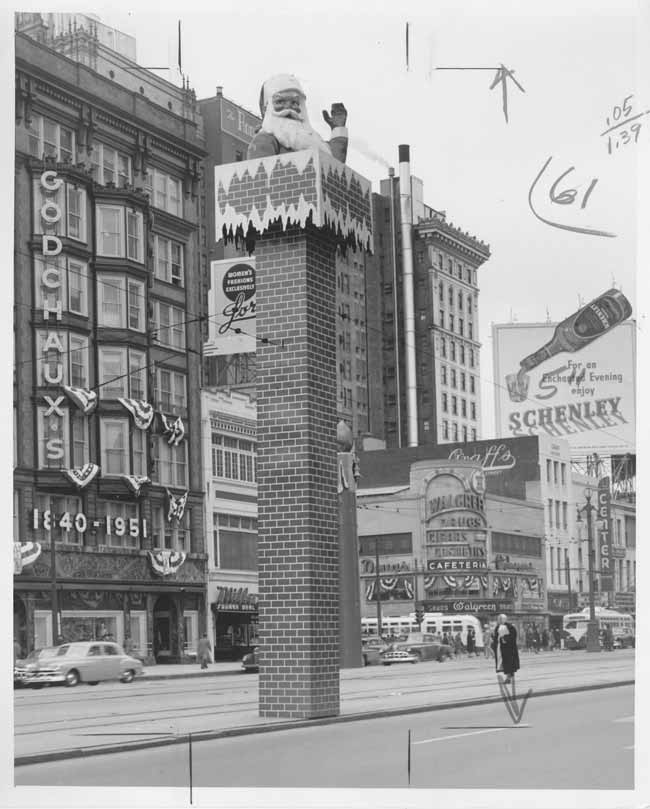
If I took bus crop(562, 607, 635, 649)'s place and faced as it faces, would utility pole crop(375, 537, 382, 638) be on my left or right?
on my right

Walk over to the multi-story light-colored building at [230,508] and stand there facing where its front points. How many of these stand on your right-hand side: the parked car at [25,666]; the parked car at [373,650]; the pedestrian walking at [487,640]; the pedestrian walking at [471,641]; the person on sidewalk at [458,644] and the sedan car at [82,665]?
2

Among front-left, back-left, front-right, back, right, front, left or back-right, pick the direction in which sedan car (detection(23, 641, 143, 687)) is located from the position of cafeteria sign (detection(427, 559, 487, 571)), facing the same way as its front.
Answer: front-right

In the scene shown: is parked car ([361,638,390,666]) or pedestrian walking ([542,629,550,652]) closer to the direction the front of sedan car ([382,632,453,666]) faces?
the parked car

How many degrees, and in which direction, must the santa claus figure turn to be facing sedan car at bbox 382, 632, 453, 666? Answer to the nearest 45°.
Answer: approximately 180°

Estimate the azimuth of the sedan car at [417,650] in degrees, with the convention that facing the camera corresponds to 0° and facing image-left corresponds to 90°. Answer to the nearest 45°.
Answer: approximately 45°

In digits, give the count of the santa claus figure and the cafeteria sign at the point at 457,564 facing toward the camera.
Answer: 2

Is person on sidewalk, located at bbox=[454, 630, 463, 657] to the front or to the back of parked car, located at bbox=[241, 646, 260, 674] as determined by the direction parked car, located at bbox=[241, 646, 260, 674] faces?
to the back
